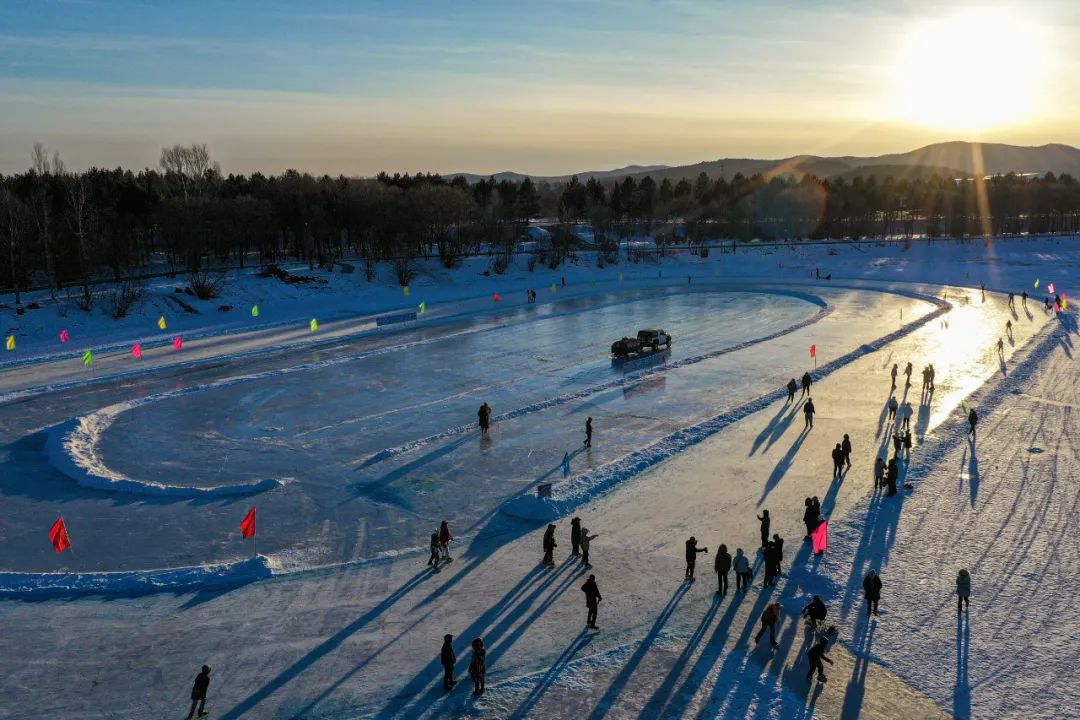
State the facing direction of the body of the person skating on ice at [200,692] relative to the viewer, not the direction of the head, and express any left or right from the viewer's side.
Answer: facing to the right of the viewer

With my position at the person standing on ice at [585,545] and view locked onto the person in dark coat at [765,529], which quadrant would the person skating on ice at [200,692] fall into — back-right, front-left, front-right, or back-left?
back-right

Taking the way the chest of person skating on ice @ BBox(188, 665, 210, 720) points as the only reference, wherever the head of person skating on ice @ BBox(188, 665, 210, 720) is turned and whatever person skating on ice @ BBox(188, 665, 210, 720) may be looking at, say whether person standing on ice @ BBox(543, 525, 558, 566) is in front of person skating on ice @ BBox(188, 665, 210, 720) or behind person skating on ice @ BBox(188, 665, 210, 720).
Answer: in front

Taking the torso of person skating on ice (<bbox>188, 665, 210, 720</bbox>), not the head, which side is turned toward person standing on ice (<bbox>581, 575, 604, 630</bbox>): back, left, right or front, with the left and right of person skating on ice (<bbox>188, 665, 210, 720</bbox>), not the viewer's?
front
